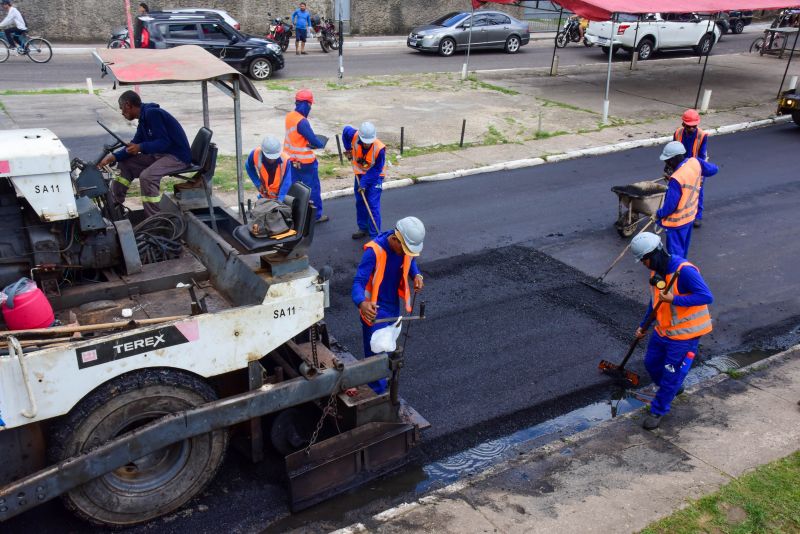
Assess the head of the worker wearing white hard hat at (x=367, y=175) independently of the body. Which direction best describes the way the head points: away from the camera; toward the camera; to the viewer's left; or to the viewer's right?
toward the camera

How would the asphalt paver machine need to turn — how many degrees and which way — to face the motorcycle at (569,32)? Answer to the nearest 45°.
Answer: approximately 180°

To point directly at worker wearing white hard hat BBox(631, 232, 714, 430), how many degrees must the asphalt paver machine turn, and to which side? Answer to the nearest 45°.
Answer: approximately 135° to its left

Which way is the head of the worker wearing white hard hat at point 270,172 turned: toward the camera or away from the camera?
toward the camera

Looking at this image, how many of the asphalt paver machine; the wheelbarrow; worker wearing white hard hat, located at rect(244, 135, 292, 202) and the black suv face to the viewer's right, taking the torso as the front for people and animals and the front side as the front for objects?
1

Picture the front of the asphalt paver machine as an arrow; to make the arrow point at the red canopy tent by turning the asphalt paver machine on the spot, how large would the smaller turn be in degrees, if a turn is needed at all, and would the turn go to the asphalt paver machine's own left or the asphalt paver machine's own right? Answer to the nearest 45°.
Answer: approximately 180°

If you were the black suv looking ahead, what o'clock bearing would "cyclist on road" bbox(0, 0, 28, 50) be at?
The cyclist on road is roughly at 7 o'clock from the black suv.

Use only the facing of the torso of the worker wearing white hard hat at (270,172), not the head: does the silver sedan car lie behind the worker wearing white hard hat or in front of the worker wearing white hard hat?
behind

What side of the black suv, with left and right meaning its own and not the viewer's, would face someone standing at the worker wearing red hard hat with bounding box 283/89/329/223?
right

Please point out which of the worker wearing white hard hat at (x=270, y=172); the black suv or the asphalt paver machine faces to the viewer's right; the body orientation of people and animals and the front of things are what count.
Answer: the black suv

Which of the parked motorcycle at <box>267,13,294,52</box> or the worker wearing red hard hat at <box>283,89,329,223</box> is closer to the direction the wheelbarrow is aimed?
the worker wearing red hard hat

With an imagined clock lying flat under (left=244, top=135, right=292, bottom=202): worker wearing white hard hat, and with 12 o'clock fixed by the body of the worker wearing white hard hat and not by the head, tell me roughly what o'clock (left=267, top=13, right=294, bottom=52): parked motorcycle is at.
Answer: The parked motorcycle is roughly at 6 o'clock from the worker wearing white hard hat.

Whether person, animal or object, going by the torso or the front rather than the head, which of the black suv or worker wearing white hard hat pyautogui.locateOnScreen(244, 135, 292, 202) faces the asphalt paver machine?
the worker wearing white hard hat

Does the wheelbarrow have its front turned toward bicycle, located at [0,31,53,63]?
no

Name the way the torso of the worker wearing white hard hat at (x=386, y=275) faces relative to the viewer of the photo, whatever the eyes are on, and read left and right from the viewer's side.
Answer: facing the viewer and to the right of the viewer

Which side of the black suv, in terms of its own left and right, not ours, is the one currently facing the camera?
right

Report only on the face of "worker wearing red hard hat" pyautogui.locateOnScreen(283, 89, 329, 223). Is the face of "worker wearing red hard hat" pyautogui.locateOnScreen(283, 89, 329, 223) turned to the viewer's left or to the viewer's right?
to the viewer's right
